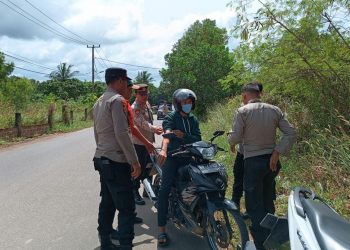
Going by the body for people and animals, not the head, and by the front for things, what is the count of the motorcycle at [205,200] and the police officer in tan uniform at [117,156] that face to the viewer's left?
0

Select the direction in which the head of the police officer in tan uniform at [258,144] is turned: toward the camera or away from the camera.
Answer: away from the camera

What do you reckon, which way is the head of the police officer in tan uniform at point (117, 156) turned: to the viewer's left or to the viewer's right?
to the viewer's right

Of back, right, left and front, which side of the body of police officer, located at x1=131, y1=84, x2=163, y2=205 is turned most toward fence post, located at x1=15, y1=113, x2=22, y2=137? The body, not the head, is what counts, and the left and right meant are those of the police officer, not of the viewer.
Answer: back

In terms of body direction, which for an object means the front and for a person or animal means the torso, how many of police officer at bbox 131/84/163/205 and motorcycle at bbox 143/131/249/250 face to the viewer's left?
0

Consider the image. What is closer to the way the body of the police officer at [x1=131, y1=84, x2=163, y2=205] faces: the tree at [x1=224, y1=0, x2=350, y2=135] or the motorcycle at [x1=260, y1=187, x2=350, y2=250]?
the motorcycle

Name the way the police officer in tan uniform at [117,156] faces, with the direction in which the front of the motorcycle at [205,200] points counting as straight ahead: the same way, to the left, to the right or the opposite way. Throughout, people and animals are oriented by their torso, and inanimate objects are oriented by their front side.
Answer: to the left

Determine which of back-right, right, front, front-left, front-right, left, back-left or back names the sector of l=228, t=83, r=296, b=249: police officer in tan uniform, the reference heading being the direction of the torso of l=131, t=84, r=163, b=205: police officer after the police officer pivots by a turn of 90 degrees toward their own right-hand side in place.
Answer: left

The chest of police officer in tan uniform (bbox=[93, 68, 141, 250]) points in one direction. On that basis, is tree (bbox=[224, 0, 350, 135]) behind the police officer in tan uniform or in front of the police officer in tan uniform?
in front

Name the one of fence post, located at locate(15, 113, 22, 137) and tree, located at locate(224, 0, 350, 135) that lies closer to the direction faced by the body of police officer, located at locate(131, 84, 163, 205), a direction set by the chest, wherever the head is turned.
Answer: the tree

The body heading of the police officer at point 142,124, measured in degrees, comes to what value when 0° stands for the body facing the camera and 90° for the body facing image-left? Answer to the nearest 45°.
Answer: approximately 315°

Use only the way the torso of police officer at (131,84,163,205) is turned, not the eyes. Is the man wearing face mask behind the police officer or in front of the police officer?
in front
